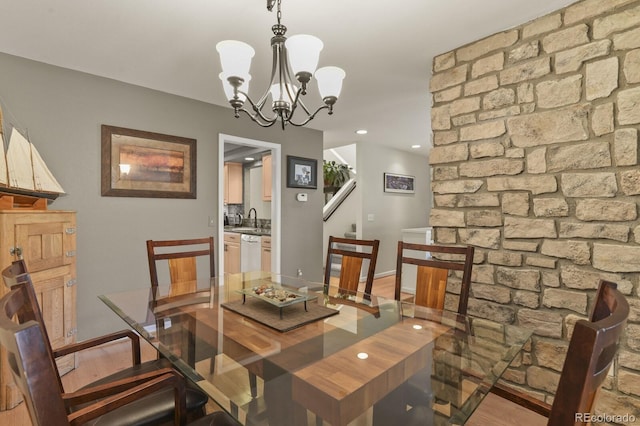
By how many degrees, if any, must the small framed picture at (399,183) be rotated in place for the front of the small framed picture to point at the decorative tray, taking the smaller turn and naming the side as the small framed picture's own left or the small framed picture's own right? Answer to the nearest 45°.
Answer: approximately 45° to the small framed picture's own right

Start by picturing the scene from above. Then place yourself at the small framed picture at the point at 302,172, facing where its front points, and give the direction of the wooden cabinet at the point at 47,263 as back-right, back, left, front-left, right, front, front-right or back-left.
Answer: right

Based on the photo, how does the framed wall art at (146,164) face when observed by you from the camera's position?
facing the viewer and to the right of the viewer

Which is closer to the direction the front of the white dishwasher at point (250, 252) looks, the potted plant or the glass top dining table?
the glass top dining table

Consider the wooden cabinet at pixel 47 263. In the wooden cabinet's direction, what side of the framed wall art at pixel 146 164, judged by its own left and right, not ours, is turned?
right

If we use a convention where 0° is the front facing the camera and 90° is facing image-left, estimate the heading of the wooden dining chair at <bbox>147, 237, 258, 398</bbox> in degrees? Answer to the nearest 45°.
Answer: approximately 315°

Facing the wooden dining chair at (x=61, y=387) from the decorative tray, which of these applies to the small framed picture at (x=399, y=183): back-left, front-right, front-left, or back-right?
back-right

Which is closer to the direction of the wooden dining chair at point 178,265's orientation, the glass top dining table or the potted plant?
the glass top dining table

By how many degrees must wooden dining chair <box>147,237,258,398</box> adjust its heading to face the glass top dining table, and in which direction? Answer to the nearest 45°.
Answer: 0° — it already faces it

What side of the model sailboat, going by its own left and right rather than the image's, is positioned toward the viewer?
right
